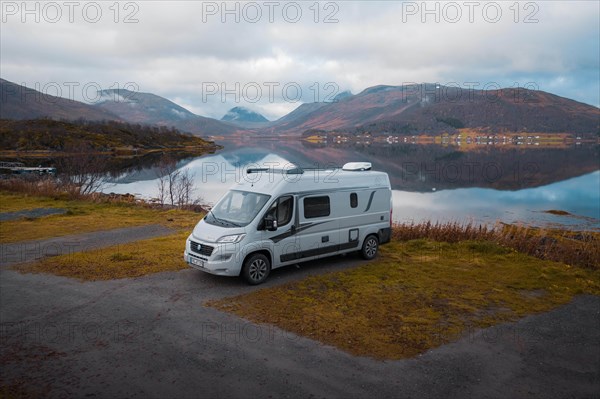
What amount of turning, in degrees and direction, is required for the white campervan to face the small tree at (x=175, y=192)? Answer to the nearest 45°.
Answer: approximately 135° to its right

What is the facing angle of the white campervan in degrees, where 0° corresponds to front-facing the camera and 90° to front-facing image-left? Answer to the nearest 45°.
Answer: approximately 45°
